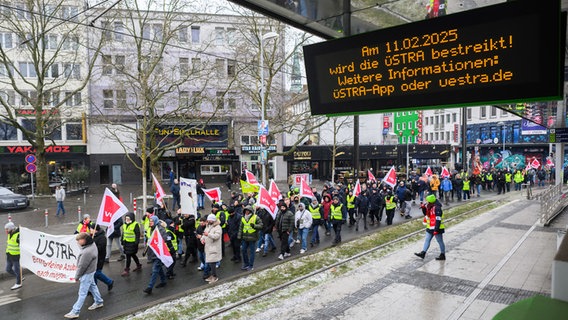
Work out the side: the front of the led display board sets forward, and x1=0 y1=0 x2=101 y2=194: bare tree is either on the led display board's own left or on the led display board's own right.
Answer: on the led display board's own right

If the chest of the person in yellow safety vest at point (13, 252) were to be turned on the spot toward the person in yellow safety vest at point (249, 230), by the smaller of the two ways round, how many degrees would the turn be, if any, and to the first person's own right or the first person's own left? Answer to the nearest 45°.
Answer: approximately 90° to the first person's own left

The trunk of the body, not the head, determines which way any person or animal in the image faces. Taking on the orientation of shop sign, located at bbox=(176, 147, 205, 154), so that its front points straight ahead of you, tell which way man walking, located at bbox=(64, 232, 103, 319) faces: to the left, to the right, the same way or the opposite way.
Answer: to the right

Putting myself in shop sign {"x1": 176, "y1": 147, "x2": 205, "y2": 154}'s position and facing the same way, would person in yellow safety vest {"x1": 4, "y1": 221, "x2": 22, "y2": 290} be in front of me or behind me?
in front

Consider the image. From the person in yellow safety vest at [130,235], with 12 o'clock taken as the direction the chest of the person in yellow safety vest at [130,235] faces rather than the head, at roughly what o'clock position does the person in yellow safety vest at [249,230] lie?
the person in yellow safety vest at [249,230] is roughly at 8 o'clock from the person in yellow safety vest at [130,235].

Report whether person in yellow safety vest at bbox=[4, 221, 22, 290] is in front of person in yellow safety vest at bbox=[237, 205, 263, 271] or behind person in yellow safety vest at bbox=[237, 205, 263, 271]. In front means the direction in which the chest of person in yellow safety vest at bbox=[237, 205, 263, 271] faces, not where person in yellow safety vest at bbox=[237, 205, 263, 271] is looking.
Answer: in front

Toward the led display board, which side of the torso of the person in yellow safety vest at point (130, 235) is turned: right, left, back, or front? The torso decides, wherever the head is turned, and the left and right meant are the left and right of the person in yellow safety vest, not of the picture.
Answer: left

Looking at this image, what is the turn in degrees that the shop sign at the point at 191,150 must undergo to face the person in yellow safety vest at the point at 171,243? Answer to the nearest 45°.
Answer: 0° — it already faces them

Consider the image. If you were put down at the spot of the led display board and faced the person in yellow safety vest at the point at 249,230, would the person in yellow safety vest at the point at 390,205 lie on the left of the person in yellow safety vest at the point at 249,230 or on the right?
right
